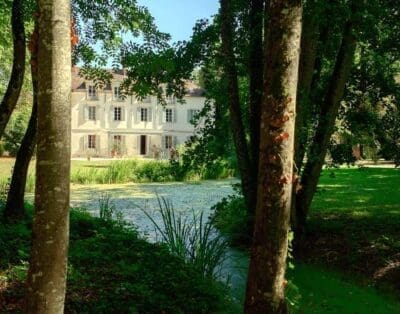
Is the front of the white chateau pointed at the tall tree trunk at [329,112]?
yes

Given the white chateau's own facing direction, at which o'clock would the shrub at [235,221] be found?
The shrub is roughly at 12 o'clock from the white chateau.

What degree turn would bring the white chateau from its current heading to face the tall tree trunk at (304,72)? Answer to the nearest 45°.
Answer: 0° — it already faces it

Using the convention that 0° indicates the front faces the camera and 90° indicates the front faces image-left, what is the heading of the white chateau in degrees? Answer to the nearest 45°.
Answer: approximately 0°
